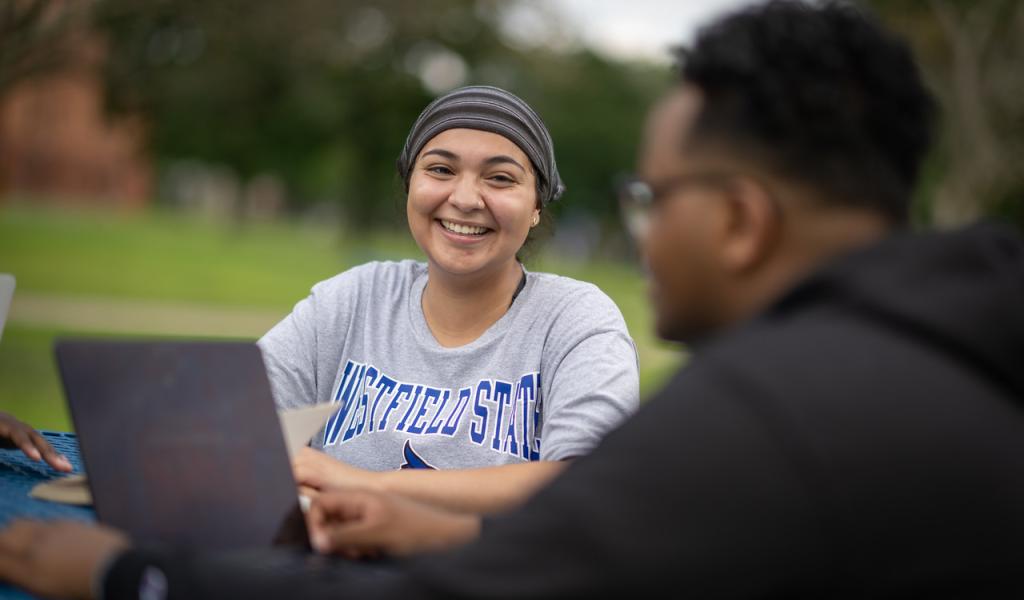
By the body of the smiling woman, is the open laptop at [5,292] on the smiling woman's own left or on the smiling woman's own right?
on the smiling woman's own right

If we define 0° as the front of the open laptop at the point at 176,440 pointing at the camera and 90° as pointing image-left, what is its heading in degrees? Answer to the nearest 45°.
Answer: approximately 225°

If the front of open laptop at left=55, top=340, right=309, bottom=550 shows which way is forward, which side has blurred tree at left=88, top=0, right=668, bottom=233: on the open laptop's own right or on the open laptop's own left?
on the open laptop's own left

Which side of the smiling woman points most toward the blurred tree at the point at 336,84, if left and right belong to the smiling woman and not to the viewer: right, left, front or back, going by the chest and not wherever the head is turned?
back

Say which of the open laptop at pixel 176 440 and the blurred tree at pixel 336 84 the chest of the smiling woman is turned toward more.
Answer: the open laptop

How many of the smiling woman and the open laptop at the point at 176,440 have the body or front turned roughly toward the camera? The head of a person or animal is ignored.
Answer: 1

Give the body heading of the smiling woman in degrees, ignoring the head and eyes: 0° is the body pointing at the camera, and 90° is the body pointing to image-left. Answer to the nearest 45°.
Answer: approximately 0°

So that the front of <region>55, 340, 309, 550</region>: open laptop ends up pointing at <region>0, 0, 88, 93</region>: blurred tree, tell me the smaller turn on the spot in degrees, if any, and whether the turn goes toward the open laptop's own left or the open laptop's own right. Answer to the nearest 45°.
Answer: approximately 45° to the open laptop's own left
